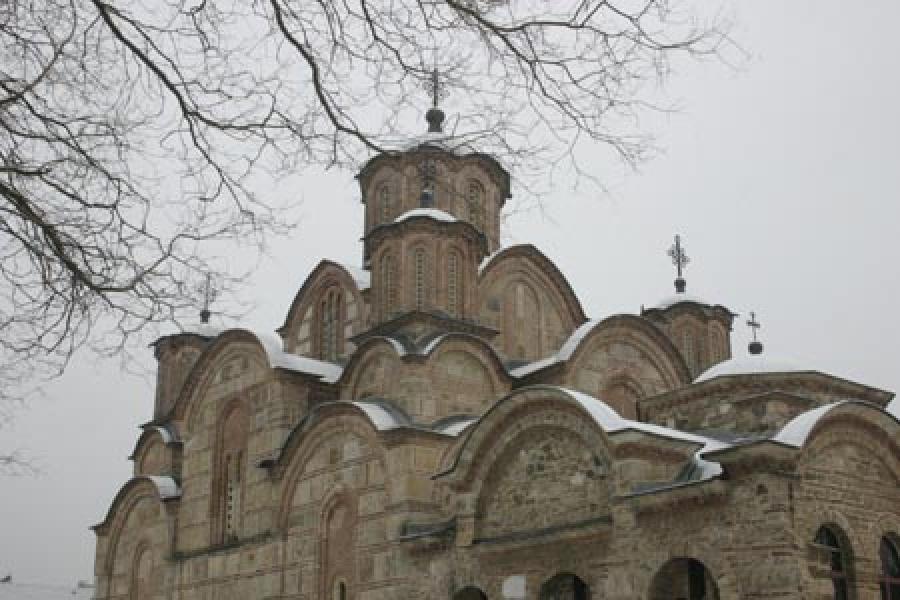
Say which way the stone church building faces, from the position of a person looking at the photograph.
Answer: facing the viewer and to the right of the viewer
